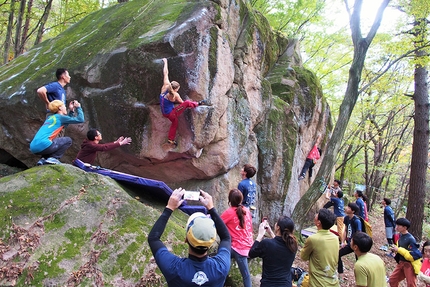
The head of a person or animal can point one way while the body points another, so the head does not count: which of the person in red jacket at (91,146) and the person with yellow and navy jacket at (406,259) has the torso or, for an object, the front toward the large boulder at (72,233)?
the person with yellow and navy jacket

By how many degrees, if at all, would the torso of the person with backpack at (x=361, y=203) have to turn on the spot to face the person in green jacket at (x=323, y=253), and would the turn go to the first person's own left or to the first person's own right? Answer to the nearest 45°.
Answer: approximately 90° to the first person's own left

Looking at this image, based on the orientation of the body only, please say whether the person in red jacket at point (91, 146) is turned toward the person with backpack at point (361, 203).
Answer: yes

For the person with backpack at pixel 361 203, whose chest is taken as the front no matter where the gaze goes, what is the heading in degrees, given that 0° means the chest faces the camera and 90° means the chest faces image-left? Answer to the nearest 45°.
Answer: approximately 90°

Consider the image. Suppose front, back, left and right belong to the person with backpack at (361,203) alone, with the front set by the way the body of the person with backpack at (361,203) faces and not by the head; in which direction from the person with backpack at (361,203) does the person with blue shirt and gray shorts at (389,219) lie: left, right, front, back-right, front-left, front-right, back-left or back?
back-right

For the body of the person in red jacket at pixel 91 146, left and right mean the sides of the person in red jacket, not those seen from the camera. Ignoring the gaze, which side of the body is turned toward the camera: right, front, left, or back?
right

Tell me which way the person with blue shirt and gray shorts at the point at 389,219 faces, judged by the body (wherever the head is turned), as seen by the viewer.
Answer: to the viewer's left

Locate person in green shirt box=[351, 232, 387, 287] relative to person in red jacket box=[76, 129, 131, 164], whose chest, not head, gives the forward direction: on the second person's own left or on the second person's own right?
on the second person's own right

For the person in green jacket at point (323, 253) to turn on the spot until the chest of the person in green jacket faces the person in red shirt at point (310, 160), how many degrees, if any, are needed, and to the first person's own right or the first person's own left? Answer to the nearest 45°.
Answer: approximately 45° to the first person's own right

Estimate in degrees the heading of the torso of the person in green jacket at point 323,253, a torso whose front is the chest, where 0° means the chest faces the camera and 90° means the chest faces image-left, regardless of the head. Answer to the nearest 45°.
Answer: approximately 135°

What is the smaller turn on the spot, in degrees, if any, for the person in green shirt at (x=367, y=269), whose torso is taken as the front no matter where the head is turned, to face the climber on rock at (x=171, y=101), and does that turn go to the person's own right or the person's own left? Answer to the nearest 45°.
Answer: approximately 45° to the person's own left
